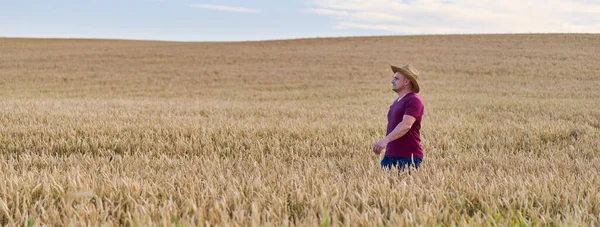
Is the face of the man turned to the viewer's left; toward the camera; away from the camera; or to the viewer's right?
to the viewer's left

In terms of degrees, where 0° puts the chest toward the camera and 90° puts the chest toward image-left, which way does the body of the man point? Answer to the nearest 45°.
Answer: approximately 90°
